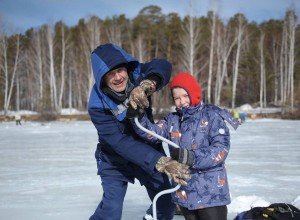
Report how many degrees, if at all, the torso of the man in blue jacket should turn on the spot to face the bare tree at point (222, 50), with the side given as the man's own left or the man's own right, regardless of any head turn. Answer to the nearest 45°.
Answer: approximately 135° to the man's own left

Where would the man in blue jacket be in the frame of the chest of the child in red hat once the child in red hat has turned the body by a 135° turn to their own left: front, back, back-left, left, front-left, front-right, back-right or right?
back

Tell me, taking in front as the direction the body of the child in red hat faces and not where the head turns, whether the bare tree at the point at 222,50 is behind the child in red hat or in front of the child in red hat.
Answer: behind

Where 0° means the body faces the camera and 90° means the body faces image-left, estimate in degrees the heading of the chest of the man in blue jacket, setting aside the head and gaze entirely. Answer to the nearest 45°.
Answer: approximately 315°

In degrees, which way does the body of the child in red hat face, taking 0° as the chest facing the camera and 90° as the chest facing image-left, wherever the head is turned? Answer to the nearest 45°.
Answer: approximately 45°
